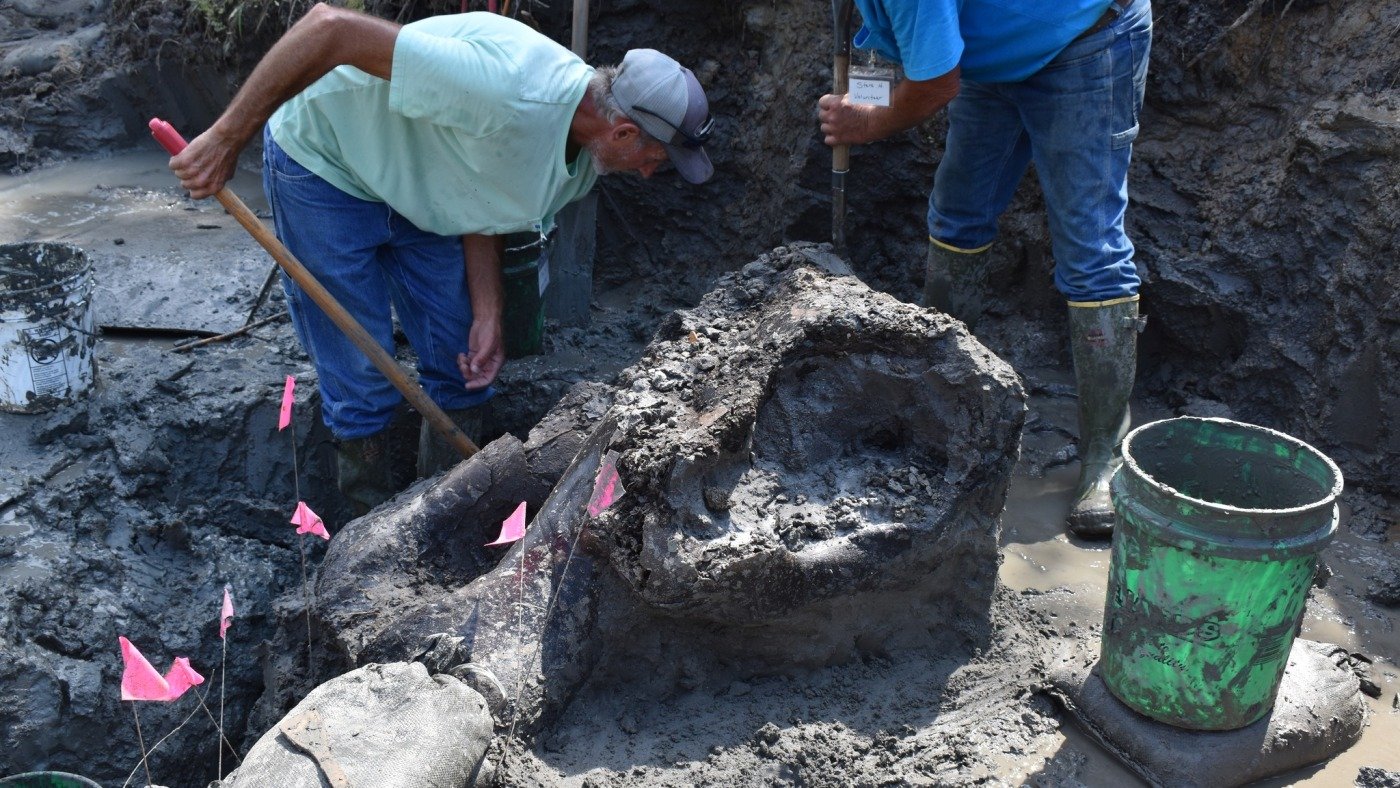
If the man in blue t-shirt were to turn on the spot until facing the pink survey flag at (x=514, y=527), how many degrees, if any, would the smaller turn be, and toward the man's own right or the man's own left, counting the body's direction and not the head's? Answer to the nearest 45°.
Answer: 0° — they already face it

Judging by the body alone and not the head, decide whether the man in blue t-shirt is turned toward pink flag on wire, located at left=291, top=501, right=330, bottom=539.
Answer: yes

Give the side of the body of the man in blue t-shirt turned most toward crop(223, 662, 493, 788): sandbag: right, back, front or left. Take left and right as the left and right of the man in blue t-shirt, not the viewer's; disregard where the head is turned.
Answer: front

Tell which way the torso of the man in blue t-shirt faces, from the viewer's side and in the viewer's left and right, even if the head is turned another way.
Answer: facing the viewer and to the left of the viewer

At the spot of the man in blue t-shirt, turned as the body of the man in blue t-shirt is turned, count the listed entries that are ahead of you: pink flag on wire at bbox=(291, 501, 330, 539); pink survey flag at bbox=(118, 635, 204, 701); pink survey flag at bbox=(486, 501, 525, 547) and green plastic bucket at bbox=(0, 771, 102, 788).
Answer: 4

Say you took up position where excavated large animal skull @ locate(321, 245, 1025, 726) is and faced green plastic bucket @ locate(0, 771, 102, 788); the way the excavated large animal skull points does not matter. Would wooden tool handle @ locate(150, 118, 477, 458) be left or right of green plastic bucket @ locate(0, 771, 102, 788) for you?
right

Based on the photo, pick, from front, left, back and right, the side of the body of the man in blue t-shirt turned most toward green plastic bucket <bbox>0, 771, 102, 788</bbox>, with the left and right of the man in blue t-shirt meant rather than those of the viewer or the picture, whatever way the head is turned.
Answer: front

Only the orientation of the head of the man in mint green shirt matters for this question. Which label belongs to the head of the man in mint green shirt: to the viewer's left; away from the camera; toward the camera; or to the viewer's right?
to the viewer's right

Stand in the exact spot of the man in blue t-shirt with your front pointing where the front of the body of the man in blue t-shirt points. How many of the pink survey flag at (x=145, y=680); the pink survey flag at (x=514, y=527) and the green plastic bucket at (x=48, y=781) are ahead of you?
3

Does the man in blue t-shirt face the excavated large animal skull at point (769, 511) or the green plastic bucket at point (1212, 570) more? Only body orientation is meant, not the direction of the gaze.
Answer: the excavated large animal skull
